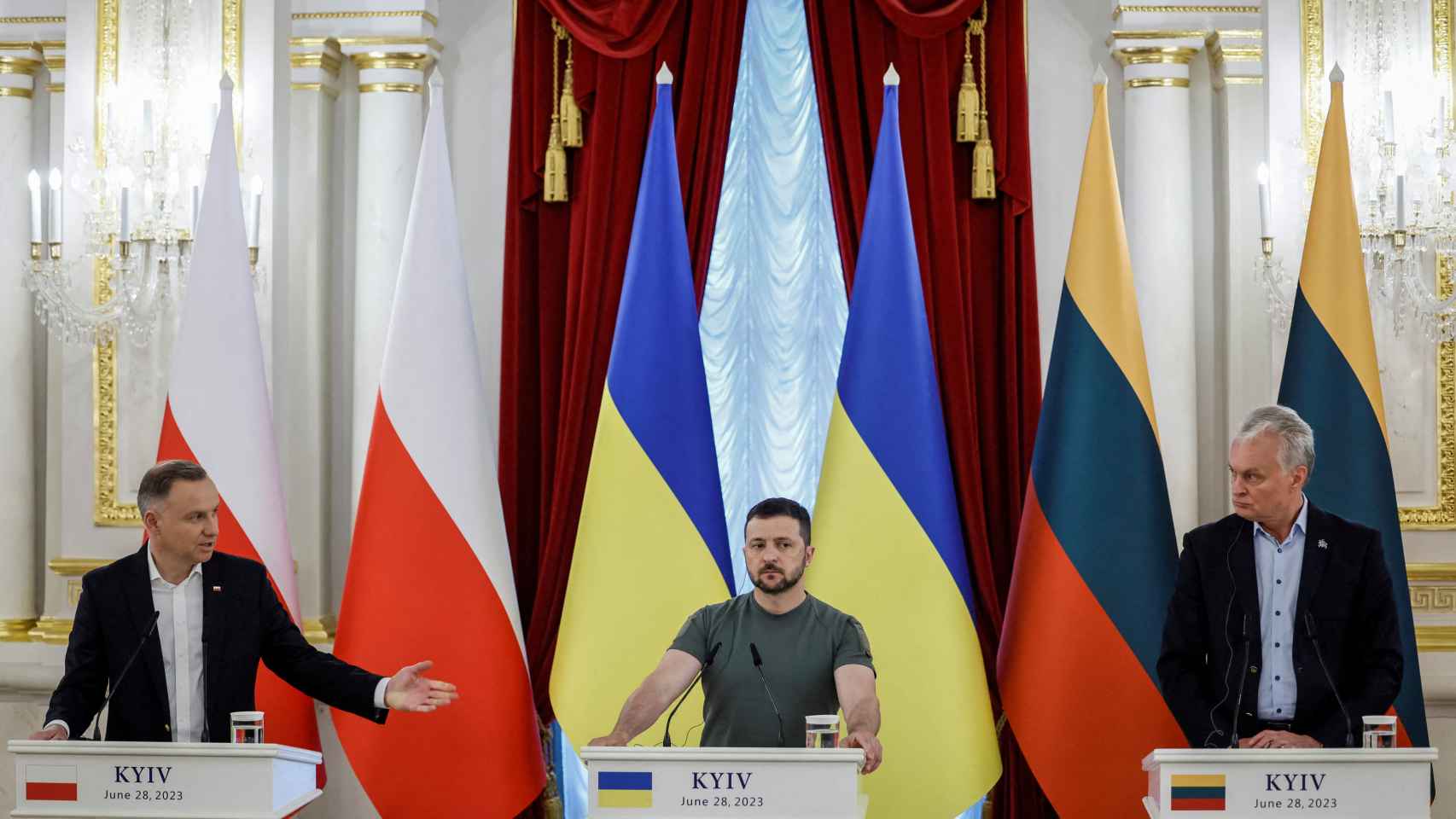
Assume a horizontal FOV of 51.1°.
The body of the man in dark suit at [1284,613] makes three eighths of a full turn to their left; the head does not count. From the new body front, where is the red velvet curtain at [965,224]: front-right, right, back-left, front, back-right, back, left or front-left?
left

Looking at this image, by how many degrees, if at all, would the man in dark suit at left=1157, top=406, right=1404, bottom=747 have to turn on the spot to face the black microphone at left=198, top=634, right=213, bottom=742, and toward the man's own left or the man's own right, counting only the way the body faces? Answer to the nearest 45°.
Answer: approximately 90° to the man's own right

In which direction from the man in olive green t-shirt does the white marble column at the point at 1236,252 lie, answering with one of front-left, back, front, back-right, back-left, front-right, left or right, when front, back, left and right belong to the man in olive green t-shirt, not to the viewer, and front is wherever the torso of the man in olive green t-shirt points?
back-left

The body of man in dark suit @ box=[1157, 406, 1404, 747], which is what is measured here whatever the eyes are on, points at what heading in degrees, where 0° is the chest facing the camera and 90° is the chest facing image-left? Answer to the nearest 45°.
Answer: approximately 0°

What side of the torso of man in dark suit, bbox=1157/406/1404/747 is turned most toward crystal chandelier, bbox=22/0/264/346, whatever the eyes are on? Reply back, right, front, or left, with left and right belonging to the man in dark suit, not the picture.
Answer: right

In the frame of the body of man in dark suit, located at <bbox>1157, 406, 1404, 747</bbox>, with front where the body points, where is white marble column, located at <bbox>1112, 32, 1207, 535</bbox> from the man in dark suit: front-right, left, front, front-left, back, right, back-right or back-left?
back

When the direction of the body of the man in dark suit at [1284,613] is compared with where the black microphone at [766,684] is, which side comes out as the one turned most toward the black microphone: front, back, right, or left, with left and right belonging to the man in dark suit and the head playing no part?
right

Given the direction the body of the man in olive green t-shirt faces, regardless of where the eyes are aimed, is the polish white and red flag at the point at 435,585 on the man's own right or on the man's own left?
on the man's own right

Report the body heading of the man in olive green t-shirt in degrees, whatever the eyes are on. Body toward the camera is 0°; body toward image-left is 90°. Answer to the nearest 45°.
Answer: approximately 0°

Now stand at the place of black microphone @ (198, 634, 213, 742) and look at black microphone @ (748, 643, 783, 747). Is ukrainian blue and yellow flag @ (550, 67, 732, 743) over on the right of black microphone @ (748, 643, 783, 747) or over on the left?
left

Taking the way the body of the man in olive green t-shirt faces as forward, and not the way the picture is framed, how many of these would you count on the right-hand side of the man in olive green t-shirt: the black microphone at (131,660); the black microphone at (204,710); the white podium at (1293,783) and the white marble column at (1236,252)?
2

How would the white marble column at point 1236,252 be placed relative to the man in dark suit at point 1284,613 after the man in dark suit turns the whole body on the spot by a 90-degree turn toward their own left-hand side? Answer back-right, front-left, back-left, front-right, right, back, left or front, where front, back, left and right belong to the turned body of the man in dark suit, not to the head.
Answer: left

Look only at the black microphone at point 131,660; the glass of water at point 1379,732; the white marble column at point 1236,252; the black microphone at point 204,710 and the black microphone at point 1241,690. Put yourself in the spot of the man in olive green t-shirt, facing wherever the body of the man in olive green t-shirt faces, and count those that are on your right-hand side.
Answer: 2

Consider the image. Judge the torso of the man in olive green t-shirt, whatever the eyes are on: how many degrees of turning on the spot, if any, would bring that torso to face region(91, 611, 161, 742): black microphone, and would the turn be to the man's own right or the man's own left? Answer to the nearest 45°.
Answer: approximately 90° to the man's own right

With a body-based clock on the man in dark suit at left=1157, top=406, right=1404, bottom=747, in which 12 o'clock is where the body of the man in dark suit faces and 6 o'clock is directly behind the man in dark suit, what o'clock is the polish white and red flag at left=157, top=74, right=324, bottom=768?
The polish white and red flag is roughly at 3 o'clock from the man in dark suit.

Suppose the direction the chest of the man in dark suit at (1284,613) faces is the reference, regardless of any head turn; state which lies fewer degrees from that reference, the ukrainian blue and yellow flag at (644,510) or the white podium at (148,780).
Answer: the white podium
